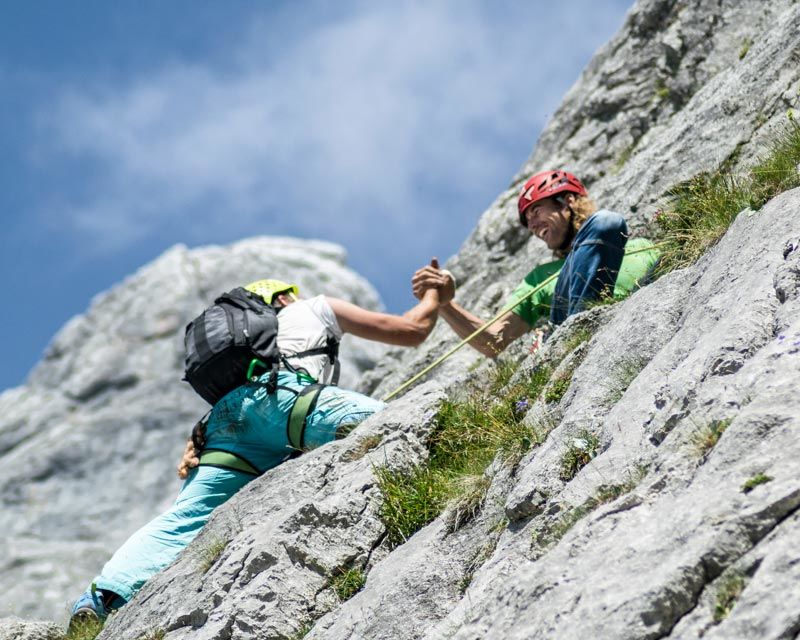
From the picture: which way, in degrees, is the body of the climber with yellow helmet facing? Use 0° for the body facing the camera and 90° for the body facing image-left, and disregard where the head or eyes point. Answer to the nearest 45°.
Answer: approximately 225°

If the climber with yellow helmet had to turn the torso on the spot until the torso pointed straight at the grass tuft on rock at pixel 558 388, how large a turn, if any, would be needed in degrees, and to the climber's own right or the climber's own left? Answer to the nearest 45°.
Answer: approximately 90° to the climber's own right

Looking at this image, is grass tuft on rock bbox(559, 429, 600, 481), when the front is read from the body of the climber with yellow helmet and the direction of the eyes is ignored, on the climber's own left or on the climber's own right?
on the climber's own right

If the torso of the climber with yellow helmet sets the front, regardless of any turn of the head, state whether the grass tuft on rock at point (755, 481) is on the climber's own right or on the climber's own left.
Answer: on the climber's own right
